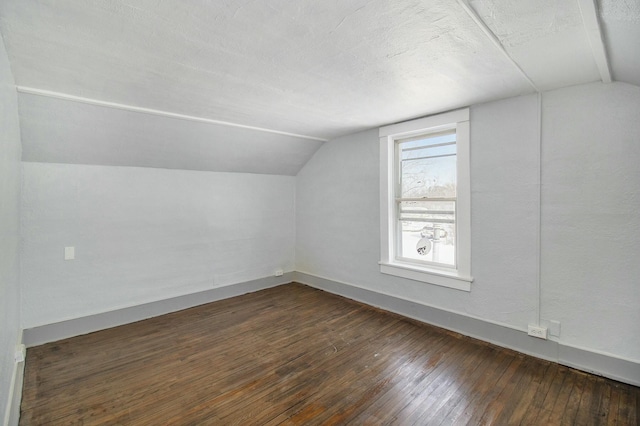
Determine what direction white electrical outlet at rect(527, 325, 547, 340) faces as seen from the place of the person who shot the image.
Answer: facing the viewer and to the left of the viewer
